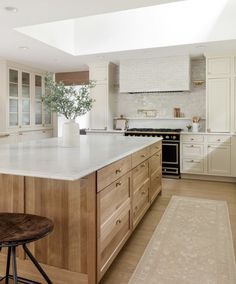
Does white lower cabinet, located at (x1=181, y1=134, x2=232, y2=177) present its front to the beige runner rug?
yes

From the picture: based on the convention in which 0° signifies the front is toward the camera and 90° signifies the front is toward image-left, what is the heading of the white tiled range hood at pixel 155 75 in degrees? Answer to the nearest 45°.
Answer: approximately 0°

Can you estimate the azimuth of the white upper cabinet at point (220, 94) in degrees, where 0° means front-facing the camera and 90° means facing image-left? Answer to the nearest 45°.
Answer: approximately 0°

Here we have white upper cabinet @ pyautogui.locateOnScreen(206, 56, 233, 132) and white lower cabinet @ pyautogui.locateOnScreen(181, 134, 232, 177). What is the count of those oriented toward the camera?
2

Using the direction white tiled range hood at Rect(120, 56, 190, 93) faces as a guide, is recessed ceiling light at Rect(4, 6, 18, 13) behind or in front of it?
in front

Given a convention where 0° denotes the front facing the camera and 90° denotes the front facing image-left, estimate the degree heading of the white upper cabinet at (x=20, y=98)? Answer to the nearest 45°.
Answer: approximately 315°
